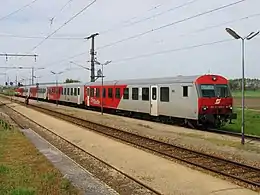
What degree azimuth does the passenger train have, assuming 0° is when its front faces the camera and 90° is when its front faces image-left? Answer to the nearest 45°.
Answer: approximately 315°
